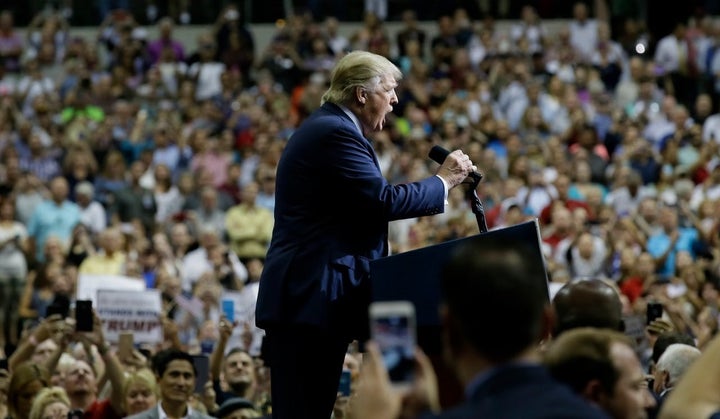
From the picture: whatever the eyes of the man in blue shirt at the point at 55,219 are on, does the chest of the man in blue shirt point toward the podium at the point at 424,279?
yes

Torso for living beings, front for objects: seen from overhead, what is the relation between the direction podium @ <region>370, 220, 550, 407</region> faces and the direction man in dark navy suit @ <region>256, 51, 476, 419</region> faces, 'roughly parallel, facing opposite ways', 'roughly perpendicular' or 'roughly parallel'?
roughly parallel

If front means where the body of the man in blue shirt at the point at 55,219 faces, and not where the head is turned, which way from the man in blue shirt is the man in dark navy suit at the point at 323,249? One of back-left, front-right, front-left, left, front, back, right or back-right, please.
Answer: front

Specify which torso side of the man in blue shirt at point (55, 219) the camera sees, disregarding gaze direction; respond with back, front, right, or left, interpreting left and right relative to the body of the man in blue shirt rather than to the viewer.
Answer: front

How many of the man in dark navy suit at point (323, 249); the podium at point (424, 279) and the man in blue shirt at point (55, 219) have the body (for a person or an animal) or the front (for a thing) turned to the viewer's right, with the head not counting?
2

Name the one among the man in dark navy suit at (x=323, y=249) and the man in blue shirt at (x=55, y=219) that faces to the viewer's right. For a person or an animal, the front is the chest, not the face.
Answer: the man in dark navy suit

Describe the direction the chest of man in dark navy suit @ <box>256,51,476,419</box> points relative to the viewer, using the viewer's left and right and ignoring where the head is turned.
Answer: facing to the right of the viewer

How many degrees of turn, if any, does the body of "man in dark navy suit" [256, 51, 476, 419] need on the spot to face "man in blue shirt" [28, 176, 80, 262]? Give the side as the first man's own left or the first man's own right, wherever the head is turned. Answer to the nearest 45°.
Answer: approximately 90° to the first man's own left

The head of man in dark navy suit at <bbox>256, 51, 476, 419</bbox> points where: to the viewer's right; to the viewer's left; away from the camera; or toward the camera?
to the viewer's right

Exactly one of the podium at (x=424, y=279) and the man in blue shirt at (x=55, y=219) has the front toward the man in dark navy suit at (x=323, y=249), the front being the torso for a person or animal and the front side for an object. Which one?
the man in blue shirt

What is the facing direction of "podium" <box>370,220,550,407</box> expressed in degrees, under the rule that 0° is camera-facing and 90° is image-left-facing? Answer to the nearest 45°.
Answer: approximately 270°
